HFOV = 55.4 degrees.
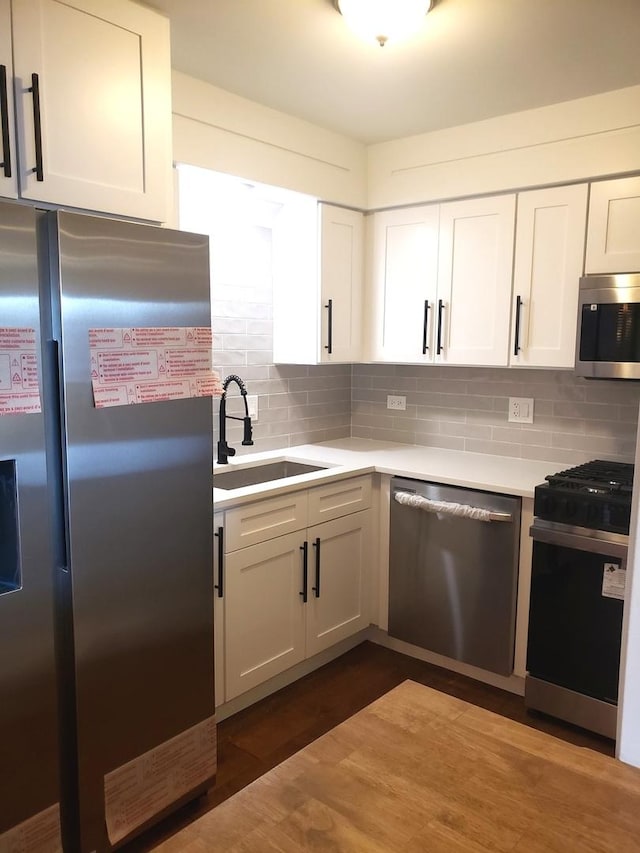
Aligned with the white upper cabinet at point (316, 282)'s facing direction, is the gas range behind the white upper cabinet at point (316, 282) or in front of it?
in front

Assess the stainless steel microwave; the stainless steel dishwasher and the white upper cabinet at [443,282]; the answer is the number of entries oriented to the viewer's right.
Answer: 0

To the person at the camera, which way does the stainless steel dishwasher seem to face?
facing the viewer and to the left of the viewer

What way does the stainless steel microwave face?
toward the camera

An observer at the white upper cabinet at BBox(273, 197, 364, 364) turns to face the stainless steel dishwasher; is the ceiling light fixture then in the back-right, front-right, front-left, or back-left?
front-right

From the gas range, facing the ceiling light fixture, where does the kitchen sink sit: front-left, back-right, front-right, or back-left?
front-right

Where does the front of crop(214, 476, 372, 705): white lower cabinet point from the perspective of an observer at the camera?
facing the viewer and to the right of the viewer

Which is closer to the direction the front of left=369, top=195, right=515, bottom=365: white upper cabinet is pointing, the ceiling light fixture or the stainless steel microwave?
the ceiling light fixture

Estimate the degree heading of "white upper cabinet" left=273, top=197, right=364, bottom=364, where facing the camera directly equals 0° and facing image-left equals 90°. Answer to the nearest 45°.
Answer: approximately 315°

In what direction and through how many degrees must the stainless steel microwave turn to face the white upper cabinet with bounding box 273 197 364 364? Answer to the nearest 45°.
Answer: approximately 90° to its right
